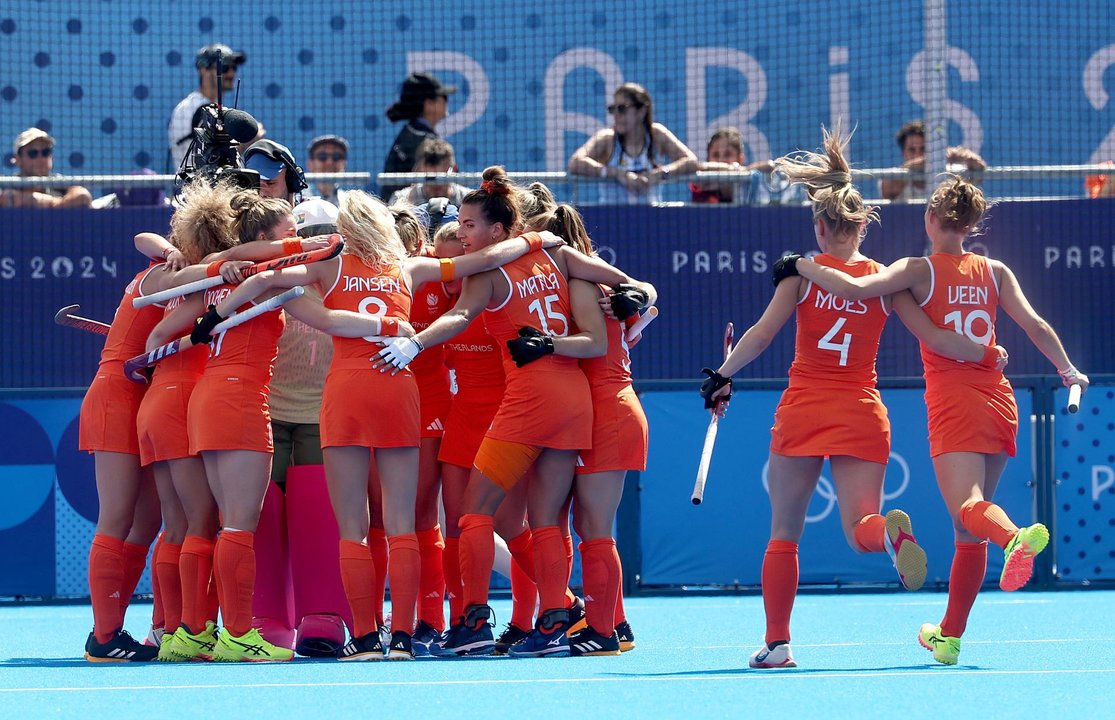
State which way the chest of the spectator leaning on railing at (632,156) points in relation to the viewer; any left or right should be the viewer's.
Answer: facing the viewer

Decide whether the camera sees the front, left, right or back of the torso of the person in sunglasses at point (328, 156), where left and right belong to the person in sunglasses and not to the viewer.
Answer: front

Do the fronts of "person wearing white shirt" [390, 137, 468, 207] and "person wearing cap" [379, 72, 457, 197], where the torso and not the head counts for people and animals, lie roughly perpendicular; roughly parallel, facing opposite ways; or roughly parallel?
roughly perpendicular

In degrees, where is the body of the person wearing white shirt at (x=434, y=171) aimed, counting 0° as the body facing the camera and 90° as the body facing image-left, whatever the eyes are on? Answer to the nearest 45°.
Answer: approximately 0°

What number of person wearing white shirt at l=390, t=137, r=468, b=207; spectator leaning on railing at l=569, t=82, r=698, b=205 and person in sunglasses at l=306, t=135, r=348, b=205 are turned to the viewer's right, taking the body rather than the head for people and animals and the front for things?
0

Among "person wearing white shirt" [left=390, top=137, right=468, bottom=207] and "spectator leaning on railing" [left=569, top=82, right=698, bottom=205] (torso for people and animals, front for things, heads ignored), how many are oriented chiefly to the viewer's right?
0
